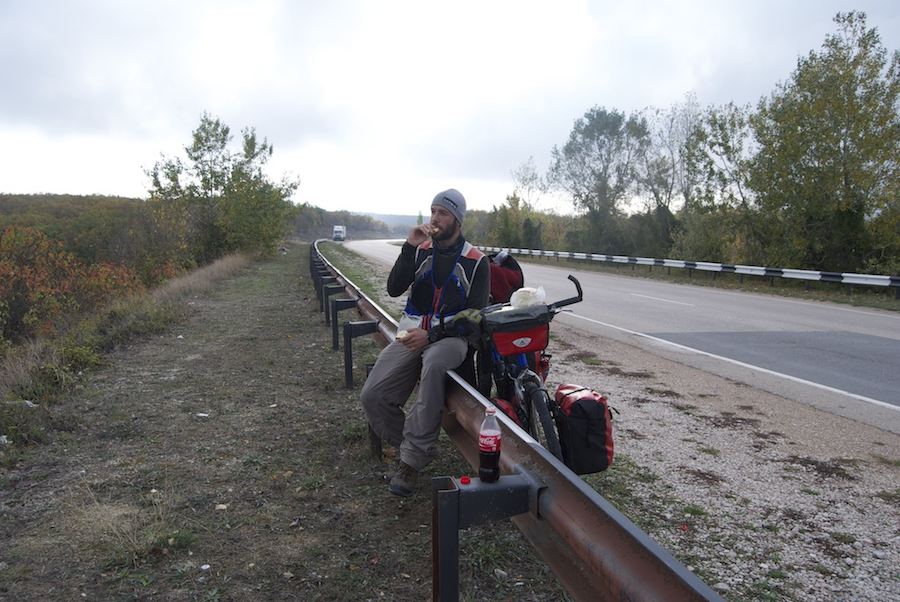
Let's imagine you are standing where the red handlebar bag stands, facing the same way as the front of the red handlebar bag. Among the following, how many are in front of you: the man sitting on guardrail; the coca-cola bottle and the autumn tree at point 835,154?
1

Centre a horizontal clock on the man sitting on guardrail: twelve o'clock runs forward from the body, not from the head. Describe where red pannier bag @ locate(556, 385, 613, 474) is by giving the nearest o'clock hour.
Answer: The red pannier bag is roughly at 9 o'clock from the man sitting on guardrail.

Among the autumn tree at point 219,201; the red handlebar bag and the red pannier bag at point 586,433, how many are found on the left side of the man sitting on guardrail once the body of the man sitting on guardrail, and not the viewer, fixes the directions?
2

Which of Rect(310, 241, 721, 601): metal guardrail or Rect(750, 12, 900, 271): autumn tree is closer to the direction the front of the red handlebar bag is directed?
the metal guardrail

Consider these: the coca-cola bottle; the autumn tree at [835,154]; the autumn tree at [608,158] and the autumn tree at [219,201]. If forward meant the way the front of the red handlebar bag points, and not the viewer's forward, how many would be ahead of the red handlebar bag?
1

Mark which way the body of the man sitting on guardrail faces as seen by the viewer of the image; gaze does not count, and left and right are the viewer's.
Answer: facing the viewer and to the left of the viewer

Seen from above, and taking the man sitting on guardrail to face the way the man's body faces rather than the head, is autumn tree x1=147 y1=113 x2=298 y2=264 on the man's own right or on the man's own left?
on the man's own right

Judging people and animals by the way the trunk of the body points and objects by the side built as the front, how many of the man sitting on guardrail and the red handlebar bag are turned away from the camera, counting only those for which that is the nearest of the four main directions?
0

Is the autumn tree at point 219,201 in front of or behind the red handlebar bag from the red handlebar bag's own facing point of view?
behind

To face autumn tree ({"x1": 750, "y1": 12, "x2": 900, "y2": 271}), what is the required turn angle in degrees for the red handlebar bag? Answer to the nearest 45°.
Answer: approximately 135° to its left

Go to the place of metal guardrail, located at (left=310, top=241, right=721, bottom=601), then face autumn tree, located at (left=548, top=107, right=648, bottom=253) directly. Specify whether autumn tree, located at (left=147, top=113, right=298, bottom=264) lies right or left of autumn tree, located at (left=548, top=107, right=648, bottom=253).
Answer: left

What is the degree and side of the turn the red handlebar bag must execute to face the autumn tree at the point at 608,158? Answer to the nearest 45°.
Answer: approximately 180°

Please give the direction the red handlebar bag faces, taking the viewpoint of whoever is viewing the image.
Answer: facing the viewer

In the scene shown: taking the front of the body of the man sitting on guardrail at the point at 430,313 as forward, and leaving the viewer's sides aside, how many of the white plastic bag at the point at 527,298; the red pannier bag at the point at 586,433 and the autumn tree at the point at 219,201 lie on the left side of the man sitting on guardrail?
2

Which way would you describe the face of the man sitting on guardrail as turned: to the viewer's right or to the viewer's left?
to the viewer's left
